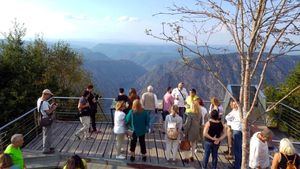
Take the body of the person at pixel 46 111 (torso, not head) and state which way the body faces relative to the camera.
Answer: to the viewer's right

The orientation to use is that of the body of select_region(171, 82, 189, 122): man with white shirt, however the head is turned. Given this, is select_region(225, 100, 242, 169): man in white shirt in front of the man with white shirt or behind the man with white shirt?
in front

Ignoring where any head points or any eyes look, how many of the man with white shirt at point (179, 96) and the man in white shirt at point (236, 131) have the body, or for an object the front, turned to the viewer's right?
0

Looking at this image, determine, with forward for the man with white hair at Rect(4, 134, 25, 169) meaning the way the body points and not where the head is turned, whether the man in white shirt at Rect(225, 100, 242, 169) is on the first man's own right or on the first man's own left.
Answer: on the first man's own right

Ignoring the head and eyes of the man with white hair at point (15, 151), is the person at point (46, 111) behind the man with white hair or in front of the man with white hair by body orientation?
in front

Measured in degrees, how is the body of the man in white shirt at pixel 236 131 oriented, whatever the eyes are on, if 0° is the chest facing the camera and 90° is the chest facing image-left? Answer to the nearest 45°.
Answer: approximately 90°

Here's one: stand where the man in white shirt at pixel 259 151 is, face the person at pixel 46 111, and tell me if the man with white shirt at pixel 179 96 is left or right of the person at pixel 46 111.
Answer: right

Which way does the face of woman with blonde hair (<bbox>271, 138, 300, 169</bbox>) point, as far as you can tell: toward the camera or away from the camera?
away from the camera
